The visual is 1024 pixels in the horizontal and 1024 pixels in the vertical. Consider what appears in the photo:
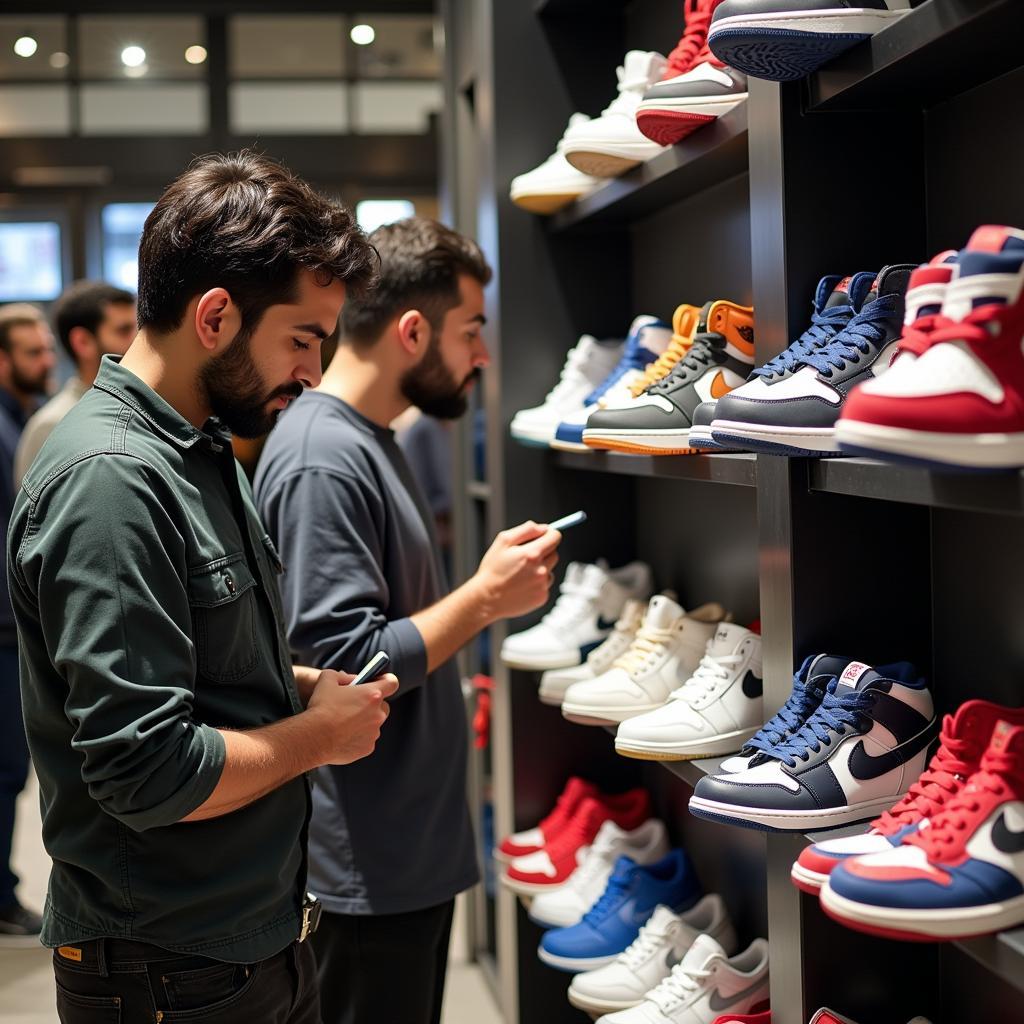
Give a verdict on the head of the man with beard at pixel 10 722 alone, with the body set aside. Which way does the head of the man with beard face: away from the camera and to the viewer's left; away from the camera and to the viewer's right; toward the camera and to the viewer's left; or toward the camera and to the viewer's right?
toward the camera and to the viewer's right

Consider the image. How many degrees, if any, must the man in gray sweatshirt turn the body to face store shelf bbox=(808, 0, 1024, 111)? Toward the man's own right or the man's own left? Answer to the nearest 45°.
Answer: approximately 45° to the man's own right

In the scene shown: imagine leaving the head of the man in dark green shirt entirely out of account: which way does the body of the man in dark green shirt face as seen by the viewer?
to the viewer's right
